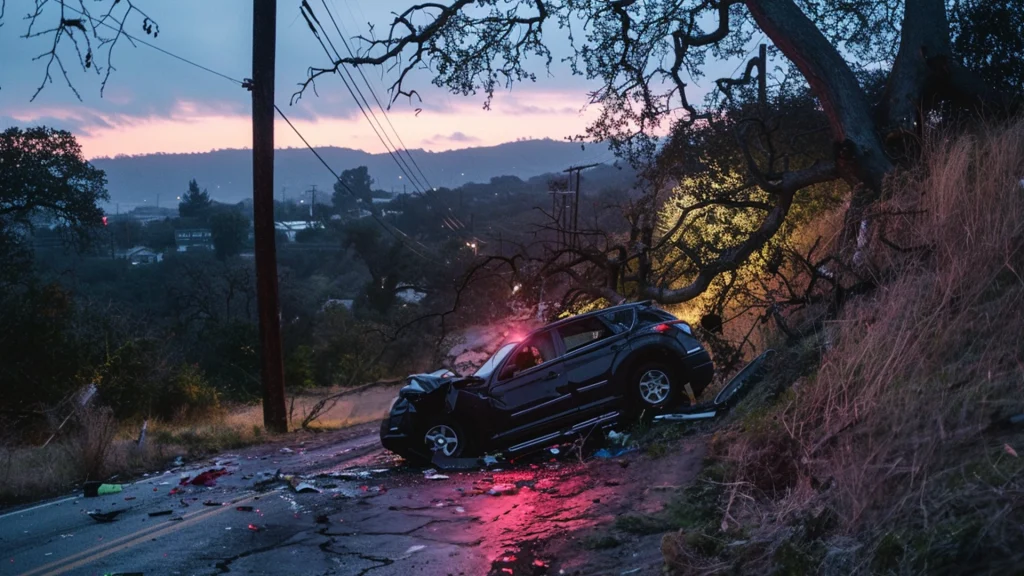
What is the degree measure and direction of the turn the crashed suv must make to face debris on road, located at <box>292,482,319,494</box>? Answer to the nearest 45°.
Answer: approximately 45° to its left

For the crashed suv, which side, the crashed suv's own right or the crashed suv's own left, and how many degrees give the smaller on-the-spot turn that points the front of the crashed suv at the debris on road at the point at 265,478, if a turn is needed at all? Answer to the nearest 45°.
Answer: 0° — it already faces it

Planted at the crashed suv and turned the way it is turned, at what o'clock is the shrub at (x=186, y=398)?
The shrub is roughly at 2 o'clock from the crashed suv.

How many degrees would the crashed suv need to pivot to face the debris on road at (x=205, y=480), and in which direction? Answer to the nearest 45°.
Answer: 0° — it already faces it

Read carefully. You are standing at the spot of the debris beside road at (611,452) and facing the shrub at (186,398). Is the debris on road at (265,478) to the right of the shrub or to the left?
left

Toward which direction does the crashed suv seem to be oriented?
to the viewer's left

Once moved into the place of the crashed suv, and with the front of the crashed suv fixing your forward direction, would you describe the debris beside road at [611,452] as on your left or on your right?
on your left

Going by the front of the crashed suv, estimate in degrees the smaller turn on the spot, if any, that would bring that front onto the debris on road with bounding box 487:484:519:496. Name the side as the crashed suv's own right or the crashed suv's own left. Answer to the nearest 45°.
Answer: approximately 90° to the crashed suv's own left

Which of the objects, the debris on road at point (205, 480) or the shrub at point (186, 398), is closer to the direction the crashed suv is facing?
the debris on road
